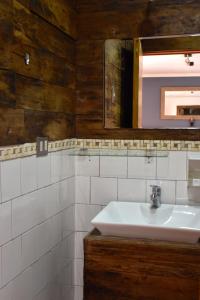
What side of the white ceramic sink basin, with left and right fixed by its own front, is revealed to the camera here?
front
